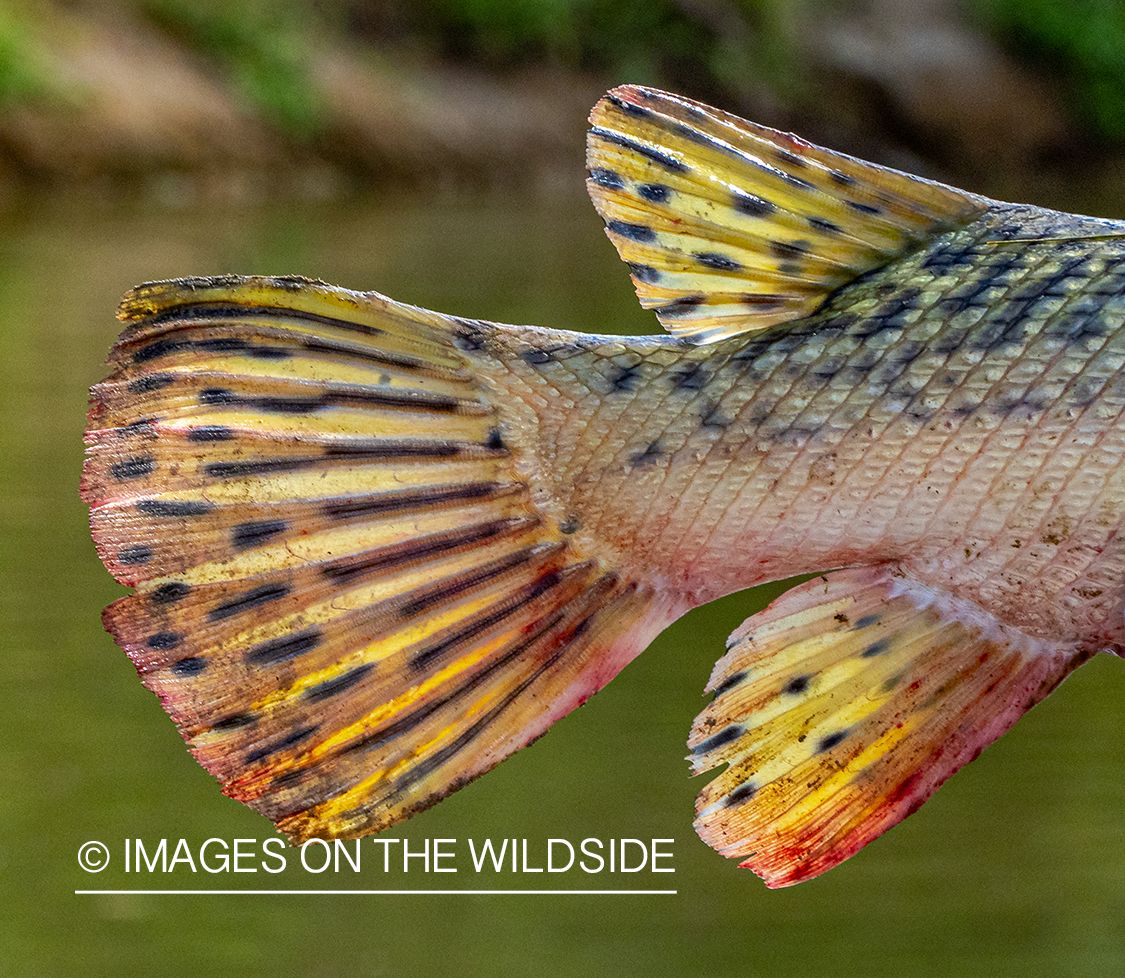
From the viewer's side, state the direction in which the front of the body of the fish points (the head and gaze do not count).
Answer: to the viewer's right
